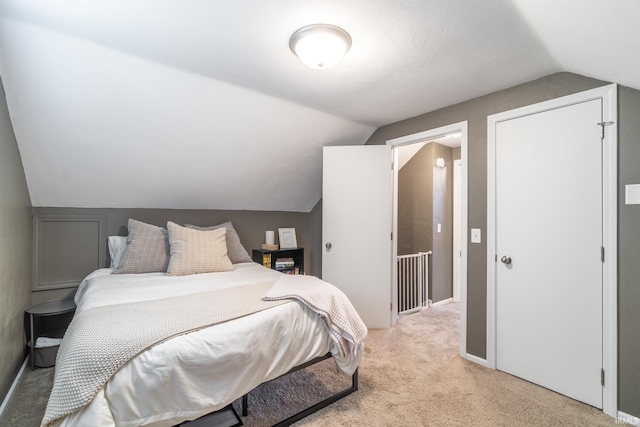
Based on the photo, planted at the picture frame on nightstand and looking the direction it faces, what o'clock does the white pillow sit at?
The white pillow is roughly at 2 o'clock from the picture frame on nightstand.

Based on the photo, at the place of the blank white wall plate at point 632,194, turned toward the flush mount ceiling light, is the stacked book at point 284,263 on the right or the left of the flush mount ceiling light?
right

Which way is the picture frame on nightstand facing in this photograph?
toward the camera

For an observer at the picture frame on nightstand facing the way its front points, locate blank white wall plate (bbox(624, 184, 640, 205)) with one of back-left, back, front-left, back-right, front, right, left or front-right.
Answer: front-left

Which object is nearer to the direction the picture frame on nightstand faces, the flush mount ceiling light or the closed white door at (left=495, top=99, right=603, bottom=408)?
the flush mount ceiling light

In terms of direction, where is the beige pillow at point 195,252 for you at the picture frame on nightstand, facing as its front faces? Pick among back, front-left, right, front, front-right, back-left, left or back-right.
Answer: front-right

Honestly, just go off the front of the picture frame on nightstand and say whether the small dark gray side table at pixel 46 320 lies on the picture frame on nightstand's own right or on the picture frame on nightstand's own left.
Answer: on the picture frame on nightstand's own right

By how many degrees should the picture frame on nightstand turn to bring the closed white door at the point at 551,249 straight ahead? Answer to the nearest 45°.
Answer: approximately 45° to its left

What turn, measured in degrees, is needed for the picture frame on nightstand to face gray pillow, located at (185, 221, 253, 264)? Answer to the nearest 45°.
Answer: approximately 45° to its right

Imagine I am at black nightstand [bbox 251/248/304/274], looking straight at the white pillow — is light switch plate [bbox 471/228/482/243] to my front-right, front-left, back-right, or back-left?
back-left

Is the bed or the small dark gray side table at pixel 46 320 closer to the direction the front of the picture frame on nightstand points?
the bed

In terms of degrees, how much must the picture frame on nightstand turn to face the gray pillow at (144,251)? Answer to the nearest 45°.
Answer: approximately 45° to its right
